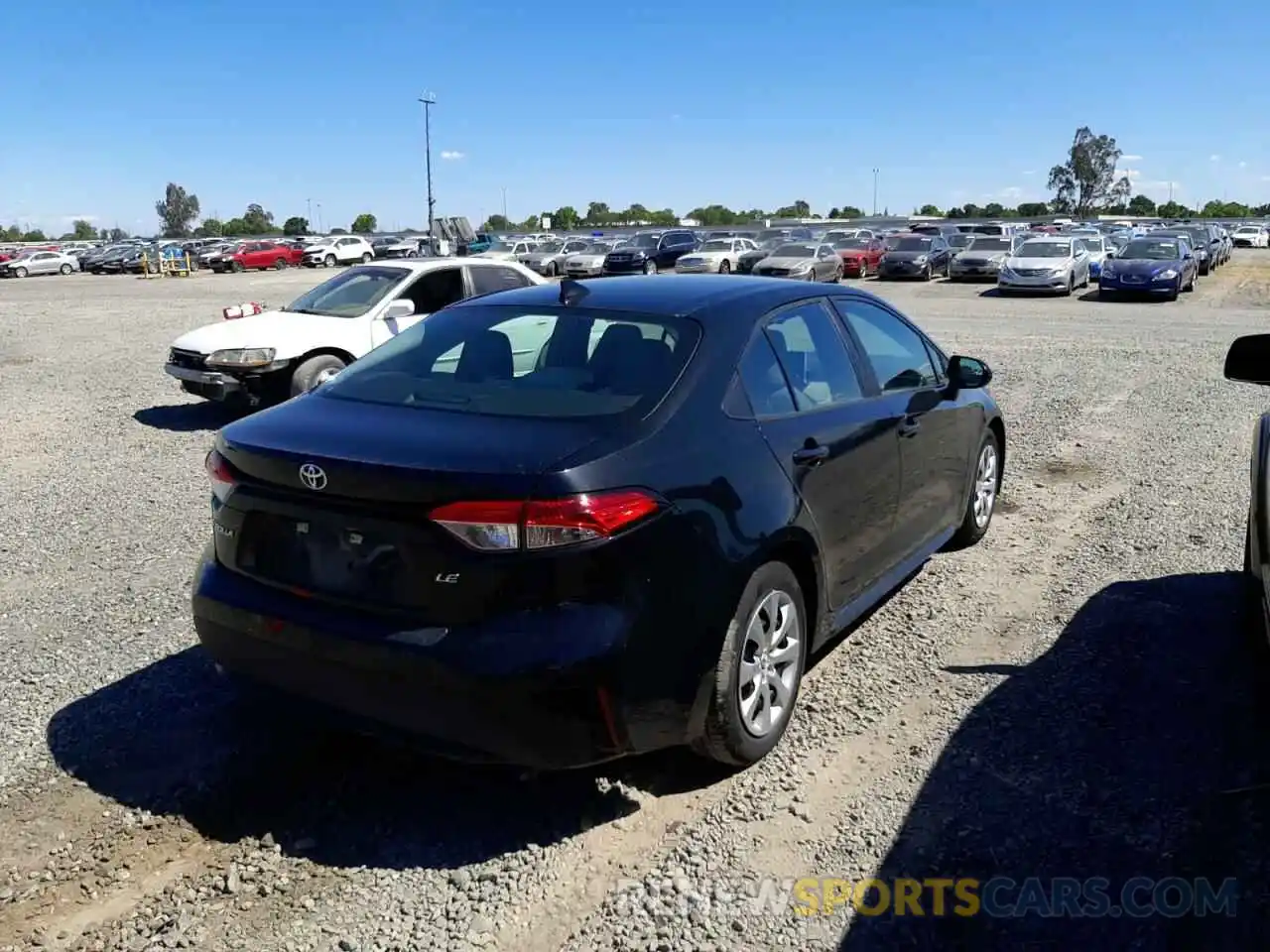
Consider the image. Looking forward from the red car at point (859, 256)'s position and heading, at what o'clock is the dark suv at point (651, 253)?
The dark suv is roughly at 2 o'clock from the red car.

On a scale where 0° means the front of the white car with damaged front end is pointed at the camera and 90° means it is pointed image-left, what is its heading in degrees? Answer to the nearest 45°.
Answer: approximately 45°

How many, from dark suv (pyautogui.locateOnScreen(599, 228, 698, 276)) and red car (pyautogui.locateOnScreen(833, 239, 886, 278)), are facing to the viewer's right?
0

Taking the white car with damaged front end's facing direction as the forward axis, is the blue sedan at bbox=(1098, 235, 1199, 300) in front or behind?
behind

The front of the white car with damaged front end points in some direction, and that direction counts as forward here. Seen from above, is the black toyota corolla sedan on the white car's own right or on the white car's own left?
on the white car's own left

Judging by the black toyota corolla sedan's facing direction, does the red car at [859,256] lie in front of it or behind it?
in front

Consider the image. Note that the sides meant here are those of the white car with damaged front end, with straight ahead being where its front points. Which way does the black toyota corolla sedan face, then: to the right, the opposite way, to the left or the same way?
the opposite way

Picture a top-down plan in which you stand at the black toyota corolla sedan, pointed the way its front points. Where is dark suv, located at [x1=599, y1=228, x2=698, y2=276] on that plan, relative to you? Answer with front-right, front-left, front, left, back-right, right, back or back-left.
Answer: front-left

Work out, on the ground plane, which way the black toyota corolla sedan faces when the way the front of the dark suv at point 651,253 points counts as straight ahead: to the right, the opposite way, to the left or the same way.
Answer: the opposite way

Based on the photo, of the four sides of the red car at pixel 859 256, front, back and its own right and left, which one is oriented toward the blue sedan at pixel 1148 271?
left

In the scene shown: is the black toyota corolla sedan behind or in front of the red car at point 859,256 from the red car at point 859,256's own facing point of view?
in front

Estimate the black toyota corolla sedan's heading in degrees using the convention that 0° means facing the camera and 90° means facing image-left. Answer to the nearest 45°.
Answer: approximately 225°

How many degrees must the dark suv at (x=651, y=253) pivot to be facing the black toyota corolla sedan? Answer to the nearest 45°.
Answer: approximately 45° to its left

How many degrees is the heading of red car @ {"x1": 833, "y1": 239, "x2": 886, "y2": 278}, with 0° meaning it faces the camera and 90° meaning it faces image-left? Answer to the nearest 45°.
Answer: approximately 45°

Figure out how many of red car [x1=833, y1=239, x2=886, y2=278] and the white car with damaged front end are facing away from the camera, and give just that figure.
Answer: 0

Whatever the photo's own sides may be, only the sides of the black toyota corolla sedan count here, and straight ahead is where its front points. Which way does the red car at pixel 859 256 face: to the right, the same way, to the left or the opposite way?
the opposite way
